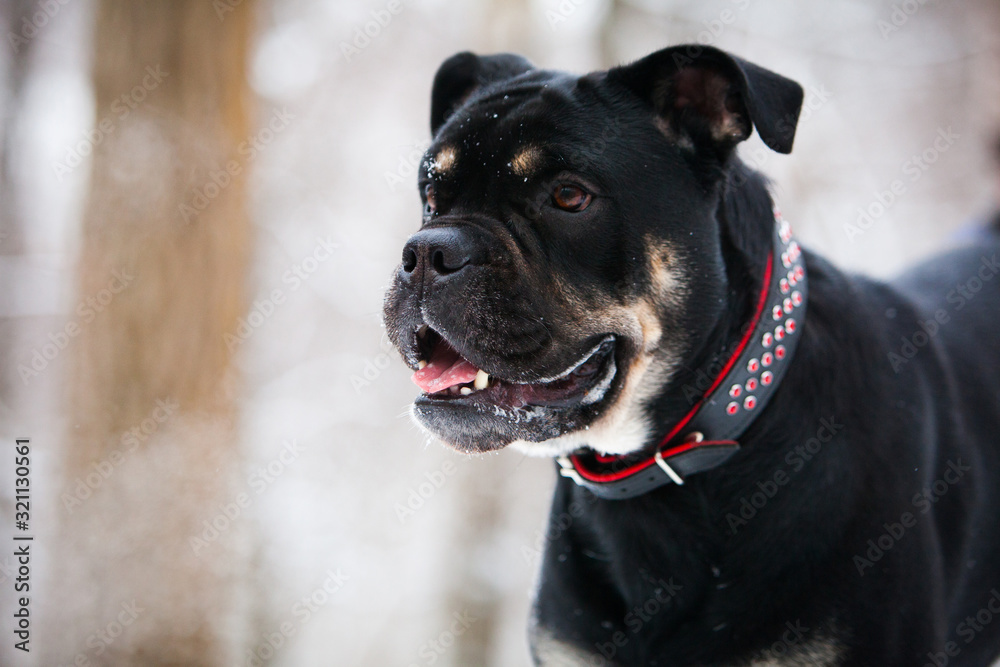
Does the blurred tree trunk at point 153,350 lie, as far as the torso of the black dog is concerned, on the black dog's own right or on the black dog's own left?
on the black dog's own right

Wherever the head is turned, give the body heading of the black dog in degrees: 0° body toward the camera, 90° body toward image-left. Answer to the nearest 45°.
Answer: approximately 45°
